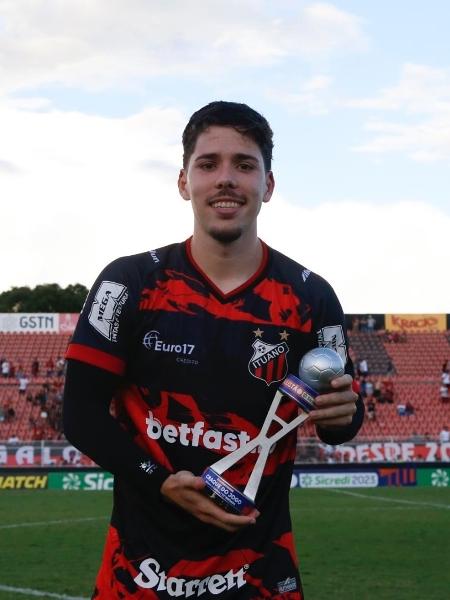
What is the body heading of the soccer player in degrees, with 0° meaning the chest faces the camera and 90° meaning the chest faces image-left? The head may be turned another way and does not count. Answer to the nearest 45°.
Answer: approximately 0°
